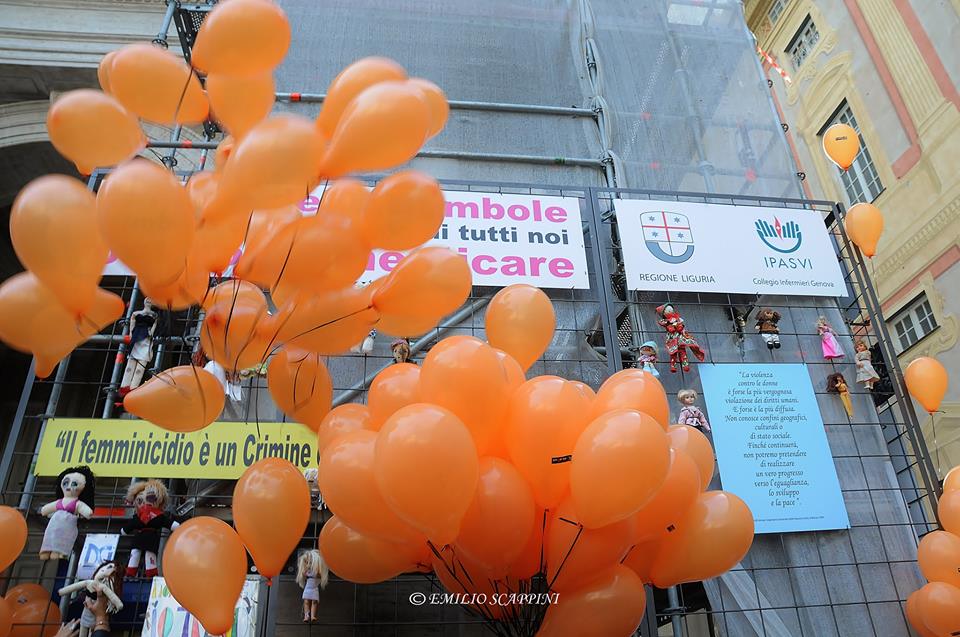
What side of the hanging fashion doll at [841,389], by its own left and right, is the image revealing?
front

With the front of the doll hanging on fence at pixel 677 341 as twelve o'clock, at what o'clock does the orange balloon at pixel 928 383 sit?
The orange balloon is roughly at 8 o'clock from the doll hanging on fence.

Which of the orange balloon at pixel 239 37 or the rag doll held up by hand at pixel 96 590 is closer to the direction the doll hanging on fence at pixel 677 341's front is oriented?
the orange balloon

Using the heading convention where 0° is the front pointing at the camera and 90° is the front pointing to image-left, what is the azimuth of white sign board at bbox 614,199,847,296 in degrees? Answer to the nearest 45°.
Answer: approximately 0°

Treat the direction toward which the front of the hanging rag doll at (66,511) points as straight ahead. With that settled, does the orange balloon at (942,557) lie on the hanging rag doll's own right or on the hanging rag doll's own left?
on the hanging rag doll's own left

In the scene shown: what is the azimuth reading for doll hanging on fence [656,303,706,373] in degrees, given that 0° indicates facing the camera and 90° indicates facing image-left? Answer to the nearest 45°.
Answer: approximately 0°

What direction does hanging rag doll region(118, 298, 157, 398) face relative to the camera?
toward the camera

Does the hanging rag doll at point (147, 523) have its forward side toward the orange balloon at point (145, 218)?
yes
